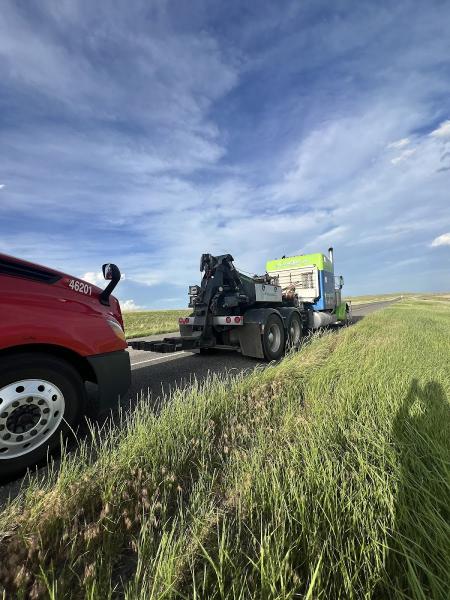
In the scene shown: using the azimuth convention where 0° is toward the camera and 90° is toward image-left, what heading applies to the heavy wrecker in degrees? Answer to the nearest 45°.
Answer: approximately 225°

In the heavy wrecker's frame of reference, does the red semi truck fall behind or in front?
behind

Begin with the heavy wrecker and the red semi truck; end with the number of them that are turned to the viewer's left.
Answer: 0

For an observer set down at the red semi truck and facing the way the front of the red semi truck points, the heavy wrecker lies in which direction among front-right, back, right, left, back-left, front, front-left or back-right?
front-left

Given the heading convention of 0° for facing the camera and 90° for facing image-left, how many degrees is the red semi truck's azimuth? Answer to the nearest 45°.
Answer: approximately 270°
